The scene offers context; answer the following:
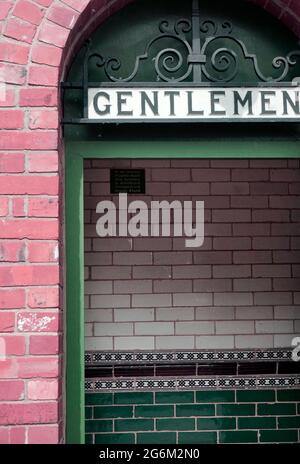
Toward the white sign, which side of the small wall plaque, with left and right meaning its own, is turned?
front

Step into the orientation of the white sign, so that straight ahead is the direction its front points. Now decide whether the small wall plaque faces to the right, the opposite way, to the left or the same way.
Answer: the same way

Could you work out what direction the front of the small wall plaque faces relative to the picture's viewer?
facing the viewer
